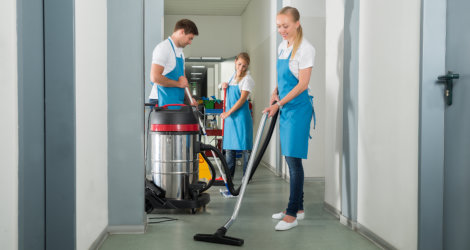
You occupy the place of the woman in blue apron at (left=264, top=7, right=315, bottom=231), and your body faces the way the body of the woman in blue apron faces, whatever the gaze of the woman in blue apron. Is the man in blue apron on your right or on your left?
on your right

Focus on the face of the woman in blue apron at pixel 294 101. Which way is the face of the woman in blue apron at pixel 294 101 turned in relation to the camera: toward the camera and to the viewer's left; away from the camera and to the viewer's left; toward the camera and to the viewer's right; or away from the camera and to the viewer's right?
toward the camera and to the viewer's left

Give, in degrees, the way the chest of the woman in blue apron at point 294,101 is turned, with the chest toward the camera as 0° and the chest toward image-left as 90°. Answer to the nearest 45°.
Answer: approximately 45°

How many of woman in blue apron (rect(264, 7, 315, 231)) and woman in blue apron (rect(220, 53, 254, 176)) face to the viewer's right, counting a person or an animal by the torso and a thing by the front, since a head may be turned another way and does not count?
0

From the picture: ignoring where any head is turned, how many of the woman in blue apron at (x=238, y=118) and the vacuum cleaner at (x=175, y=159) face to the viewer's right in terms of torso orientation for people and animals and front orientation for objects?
1

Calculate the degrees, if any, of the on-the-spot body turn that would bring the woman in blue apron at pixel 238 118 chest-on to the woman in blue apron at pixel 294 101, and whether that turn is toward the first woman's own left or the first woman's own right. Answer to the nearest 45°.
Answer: approximately 45° to the first woman's own left

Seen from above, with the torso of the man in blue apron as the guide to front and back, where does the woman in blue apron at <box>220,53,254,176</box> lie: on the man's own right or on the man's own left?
on the man's own left

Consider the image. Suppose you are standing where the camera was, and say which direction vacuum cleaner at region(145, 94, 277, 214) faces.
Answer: facing to the right of the viewer

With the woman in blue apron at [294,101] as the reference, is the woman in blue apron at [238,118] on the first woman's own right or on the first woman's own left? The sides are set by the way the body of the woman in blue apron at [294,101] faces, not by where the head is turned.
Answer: on the first woman's own right

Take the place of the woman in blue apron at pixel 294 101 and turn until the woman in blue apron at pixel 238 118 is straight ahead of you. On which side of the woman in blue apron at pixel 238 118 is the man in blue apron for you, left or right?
left
